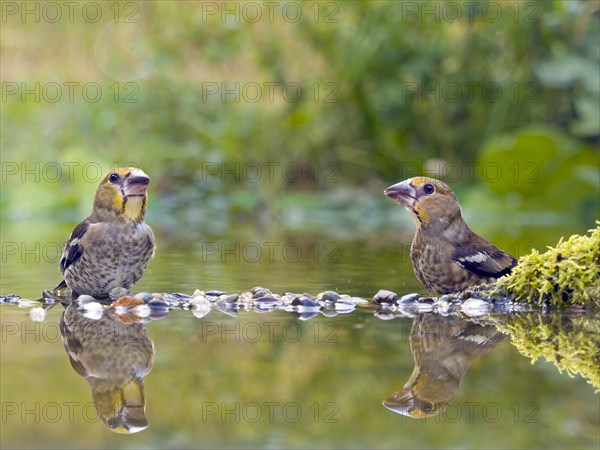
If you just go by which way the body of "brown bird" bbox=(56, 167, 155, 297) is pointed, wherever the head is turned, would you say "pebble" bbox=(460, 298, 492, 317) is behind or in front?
in front

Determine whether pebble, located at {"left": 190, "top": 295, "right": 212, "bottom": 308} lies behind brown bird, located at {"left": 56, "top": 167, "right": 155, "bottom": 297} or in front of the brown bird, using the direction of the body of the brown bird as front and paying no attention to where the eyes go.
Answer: in front

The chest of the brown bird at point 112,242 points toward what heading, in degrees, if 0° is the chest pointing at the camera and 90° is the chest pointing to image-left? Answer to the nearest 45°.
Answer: approximately 315°

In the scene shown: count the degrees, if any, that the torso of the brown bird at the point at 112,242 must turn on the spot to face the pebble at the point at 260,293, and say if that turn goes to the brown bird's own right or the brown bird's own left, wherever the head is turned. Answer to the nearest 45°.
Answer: approximately 45° to the brown bird's own left

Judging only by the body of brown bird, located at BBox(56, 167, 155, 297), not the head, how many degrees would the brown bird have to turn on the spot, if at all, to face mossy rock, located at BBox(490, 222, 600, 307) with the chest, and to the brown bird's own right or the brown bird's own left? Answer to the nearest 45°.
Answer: approximately 45° to the brown bird's own left
